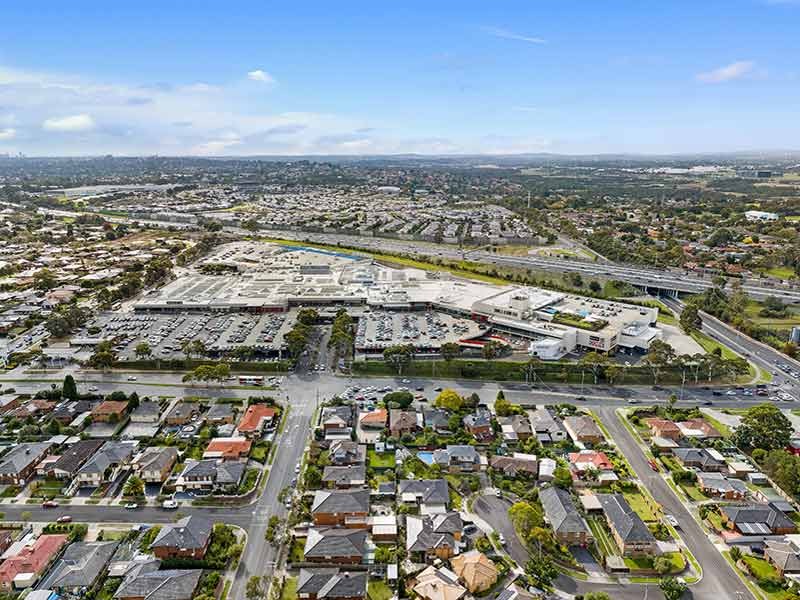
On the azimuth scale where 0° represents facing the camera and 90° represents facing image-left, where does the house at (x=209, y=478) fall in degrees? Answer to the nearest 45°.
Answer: approximately 0°

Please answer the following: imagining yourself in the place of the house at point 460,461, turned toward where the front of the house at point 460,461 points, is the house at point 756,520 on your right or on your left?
on your left

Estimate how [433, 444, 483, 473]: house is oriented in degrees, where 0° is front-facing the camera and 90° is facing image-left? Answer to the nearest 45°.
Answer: approximately 0°

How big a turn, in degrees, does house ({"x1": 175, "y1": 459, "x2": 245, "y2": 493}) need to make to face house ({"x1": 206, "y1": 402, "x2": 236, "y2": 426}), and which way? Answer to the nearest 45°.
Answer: approximately 180°

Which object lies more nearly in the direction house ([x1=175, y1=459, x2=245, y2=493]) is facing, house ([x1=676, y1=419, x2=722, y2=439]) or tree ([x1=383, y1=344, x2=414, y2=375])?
the house

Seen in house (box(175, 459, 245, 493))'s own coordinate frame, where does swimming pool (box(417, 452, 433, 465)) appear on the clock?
The swimming pool is roughly at 9 o'clock from the house.

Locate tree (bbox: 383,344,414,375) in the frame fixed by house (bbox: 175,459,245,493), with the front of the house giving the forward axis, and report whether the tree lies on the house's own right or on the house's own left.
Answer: on the house's own left

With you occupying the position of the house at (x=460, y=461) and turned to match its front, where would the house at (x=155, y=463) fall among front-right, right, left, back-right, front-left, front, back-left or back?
right
